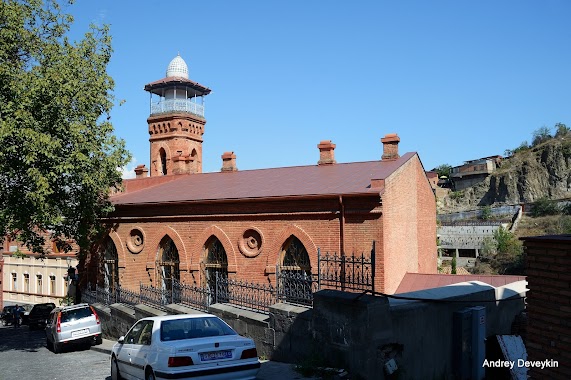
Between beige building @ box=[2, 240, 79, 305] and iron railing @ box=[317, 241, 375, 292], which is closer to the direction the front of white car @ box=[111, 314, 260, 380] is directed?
the beige building

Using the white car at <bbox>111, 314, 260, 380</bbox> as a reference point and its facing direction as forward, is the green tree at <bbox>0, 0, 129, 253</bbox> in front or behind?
in front

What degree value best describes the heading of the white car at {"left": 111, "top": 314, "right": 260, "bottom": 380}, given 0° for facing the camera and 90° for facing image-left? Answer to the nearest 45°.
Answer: approximately 135°

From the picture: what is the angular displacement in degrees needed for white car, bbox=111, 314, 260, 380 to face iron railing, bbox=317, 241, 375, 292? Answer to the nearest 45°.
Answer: approximately 90° to its right

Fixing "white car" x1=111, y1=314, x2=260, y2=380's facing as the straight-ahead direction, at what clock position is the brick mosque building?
The brick mosque building is roughly at 2 o'clock from the white car.
